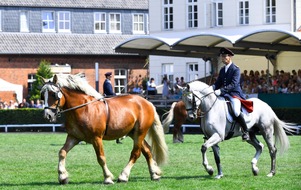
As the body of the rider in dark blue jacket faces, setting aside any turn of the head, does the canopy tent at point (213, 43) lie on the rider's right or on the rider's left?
on the rider's right

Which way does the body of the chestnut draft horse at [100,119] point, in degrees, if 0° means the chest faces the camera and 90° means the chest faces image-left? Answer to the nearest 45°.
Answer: approximately 90°

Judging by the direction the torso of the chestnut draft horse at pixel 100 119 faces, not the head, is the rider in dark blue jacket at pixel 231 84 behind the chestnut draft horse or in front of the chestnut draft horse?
behind

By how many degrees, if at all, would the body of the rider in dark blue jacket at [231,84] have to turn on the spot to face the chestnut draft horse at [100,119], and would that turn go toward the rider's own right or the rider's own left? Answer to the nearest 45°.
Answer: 0° — they already face it

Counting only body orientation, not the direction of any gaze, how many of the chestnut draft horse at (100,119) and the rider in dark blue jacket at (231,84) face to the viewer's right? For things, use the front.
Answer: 0

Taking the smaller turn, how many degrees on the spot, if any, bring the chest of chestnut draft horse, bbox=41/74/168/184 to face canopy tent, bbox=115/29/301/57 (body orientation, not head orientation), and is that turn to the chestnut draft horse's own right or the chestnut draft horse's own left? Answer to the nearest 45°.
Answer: approximately 90° to the chestnut draft horse's own right

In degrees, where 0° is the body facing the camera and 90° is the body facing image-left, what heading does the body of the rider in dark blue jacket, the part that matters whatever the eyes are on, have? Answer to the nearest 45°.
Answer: approximately 45°

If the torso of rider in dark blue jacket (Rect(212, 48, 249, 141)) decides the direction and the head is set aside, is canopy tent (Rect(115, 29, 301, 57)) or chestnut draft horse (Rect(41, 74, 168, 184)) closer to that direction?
the chestnut draft horse
